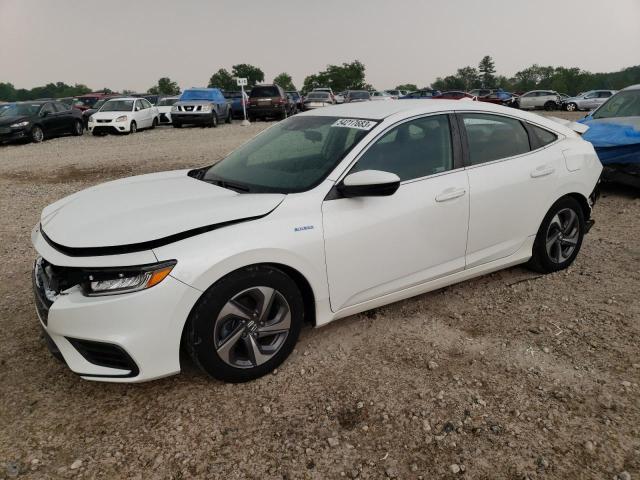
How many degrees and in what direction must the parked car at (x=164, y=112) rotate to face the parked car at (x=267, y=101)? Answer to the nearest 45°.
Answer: approximately 135° to its left

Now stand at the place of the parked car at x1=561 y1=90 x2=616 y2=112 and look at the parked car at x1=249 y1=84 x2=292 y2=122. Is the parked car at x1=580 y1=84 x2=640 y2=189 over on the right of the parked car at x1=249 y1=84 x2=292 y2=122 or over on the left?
left

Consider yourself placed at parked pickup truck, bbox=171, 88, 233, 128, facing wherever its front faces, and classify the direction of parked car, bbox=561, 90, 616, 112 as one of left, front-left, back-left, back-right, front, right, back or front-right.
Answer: back-left

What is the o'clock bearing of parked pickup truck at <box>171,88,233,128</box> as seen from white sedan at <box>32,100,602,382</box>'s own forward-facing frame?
The parked pickup truck is roughly at 4 o'clock from the white sedan.

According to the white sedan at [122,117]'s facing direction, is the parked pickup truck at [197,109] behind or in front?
behind

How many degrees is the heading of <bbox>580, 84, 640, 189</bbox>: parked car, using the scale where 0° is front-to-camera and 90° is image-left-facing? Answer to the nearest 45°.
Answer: approximately 45°

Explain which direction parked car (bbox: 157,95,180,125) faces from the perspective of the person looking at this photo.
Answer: facing the viewer and to the left of the viewer

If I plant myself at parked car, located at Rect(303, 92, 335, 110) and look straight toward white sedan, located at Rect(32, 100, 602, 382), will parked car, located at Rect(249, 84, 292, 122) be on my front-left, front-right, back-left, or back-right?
front-right

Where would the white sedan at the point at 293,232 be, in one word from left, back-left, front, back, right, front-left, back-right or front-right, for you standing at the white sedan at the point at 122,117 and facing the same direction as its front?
front-left

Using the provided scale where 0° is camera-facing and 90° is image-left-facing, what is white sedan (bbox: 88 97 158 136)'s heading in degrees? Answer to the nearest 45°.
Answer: approximately 45°

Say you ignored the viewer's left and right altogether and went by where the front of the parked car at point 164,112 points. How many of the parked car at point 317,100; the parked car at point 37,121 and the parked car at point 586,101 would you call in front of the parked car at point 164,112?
1

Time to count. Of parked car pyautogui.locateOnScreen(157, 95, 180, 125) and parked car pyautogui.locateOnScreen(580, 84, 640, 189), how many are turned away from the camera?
0

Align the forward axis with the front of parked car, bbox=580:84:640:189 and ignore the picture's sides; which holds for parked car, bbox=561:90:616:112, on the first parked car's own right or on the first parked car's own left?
on the first parked car's own right
